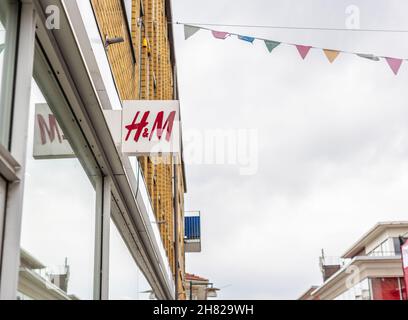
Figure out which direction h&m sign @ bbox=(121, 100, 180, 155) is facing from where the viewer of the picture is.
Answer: facing the viewer

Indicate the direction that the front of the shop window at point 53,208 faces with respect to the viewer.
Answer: facing the viewer and to the right of the viewer

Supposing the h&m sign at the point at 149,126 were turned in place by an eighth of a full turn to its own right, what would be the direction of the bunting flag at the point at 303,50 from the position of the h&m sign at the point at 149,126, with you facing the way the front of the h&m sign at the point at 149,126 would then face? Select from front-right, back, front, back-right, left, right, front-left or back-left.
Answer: back

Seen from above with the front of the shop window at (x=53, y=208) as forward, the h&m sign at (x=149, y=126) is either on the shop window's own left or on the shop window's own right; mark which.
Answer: on the shop window's own left

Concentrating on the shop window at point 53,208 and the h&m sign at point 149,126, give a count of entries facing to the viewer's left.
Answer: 0

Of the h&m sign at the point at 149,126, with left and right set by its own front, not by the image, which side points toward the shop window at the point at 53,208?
front
